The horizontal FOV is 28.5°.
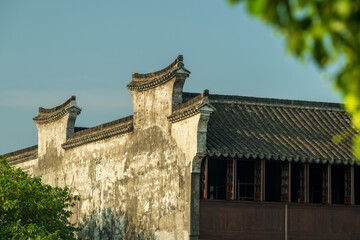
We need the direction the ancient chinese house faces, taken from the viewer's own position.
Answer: facing the viewer and to the right of the viewer

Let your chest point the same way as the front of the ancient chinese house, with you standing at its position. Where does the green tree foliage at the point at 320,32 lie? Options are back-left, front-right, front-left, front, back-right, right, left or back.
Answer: front-right
